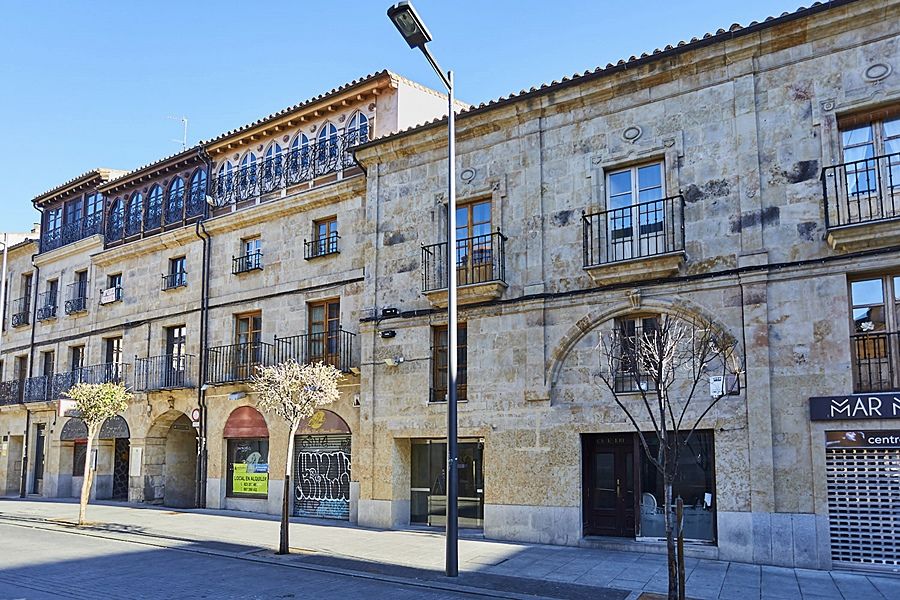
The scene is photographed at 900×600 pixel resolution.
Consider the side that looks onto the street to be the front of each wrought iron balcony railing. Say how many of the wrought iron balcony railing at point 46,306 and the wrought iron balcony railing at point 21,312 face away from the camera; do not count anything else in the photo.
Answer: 0

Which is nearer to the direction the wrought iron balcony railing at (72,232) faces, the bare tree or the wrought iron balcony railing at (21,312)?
the bare tree

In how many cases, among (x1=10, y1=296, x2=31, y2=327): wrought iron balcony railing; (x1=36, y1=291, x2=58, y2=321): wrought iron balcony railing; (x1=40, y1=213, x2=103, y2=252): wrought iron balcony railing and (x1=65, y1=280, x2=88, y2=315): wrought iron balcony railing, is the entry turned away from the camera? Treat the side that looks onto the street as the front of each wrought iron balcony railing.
0

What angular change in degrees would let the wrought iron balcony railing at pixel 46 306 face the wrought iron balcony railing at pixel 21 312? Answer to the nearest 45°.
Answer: approximately 135° to its right

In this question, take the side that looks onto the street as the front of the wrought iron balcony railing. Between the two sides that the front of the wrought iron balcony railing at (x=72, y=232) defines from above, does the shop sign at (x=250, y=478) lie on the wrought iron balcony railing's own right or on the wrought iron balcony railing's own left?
on the wrought iron balcony railing's own left

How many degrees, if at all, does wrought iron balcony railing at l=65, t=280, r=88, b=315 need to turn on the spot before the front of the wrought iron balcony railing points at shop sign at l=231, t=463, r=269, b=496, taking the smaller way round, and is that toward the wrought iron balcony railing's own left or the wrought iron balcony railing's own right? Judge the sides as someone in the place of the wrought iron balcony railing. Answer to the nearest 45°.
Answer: approximately 90° to the wrought iron balcony railing's own left

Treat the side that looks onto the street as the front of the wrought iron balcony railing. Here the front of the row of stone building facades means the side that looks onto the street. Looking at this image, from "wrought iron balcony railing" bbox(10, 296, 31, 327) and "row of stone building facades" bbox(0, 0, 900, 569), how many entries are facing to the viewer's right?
0

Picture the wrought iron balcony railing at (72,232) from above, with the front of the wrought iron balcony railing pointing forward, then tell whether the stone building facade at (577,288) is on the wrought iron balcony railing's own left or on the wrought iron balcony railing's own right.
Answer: on the wrought iron balcony railing's own left

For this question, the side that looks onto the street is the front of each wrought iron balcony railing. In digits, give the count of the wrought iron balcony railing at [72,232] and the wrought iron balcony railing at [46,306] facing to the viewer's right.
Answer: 0

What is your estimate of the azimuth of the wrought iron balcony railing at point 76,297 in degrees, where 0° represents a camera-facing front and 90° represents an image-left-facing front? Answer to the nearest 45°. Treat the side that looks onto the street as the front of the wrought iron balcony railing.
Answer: approximately 45°

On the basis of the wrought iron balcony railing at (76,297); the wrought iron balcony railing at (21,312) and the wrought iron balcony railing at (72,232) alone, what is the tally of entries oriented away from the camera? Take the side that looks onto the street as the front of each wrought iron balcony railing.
0

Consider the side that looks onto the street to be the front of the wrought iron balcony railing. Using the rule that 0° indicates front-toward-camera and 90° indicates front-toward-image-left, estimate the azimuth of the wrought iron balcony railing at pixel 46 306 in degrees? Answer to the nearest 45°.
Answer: approximately 45°
